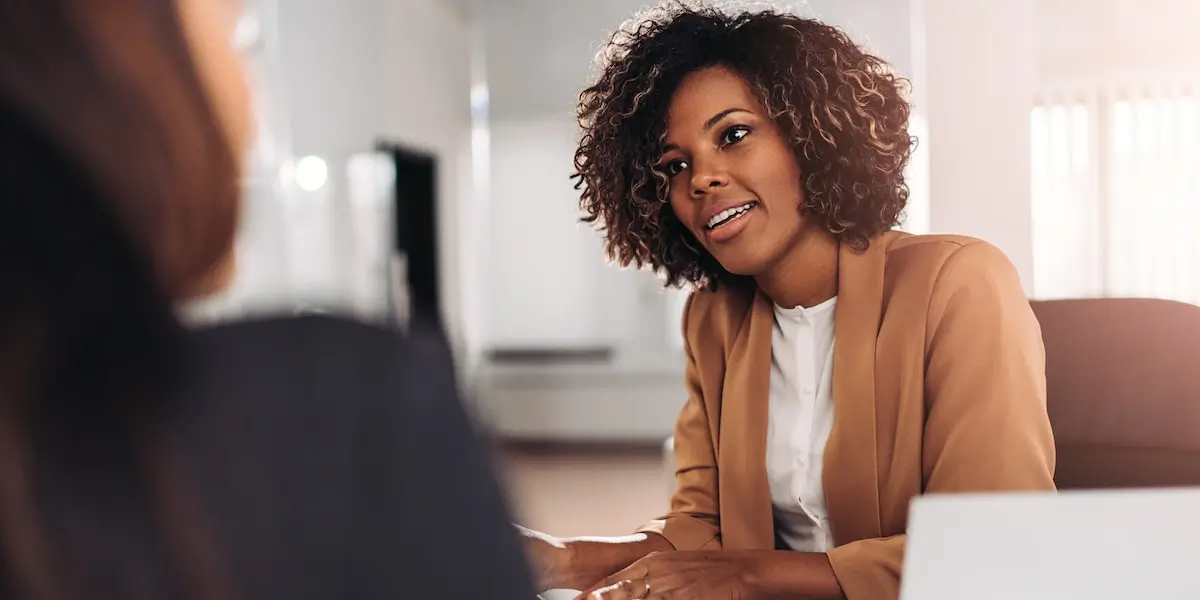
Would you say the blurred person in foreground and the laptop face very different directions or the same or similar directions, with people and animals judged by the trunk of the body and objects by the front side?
same or similar directions

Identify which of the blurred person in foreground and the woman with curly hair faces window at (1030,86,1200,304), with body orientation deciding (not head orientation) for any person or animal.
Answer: the blurred person in foreground

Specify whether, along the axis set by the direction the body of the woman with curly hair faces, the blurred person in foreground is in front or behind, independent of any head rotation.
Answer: in front

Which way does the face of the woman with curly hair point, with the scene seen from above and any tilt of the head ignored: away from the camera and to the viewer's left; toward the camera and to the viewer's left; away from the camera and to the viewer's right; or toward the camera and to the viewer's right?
toward the camera and to the viewer's left

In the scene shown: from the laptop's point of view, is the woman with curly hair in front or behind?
in front

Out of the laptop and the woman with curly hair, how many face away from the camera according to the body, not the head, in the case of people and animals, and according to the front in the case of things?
1

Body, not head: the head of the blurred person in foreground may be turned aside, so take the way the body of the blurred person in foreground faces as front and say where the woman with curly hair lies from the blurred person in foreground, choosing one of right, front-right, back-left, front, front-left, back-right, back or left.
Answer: front

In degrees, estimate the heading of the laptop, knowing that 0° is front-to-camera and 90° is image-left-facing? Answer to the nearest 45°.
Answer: approximately 180°

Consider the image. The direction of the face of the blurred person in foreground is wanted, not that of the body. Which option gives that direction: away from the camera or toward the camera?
away from the camera

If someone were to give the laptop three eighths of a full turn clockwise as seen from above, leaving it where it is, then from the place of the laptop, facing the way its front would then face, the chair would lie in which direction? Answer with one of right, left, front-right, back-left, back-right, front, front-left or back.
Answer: back-left

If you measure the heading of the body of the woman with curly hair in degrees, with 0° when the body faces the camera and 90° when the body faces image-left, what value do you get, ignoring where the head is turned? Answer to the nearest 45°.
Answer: approximately 45°

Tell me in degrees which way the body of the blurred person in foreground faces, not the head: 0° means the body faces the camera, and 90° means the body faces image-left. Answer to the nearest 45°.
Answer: approximately 225°

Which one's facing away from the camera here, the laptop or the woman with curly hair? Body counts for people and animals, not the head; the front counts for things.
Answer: the laptop
